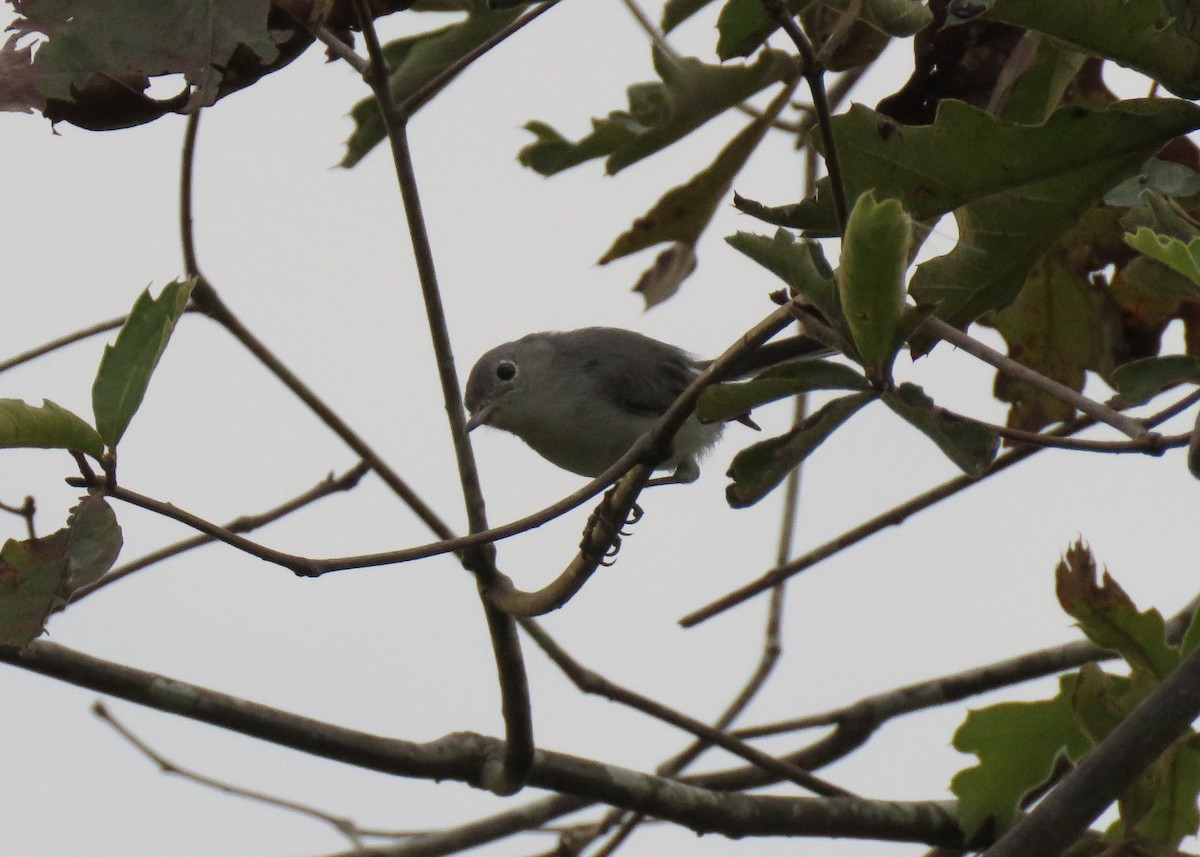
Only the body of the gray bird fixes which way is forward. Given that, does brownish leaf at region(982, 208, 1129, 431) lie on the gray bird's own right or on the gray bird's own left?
on the gray bird's own left

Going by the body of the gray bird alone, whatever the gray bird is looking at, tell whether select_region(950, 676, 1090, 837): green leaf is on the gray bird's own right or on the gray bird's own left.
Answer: on the gray bird's own left

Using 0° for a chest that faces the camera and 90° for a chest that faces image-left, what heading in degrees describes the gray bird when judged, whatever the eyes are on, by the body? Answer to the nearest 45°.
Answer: approximately 90°

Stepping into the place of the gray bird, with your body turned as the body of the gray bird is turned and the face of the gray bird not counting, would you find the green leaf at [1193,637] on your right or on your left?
on your left

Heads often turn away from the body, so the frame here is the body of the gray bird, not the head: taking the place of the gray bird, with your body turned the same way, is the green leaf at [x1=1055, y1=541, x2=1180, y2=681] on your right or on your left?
on your left
